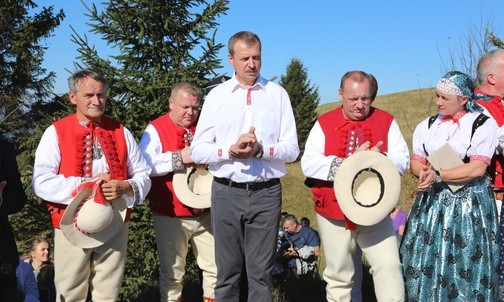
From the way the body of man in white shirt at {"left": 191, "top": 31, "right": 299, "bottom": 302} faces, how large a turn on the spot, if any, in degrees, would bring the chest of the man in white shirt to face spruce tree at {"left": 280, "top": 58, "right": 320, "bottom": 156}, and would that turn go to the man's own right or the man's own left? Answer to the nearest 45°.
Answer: approximately 180°

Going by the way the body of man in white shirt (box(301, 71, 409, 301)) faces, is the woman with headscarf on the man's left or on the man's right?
on the man's left

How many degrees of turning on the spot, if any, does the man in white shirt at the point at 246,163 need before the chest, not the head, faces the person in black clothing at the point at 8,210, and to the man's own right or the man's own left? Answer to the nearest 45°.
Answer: approximately 90° to the man's own right

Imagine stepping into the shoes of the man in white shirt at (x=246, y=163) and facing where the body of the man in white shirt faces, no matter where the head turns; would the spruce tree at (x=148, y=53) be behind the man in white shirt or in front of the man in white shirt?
behind

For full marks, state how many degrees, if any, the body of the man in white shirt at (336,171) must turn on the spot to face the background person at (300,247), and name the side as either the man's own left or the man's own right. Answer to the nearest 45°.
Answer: approximately 180°

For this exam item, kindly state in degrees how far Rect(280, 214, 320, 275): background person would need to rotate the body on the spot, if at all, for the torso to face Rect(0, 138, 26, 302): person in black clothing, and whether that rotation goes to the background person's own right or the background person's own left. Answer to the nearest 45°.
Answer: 0° — they already face them
